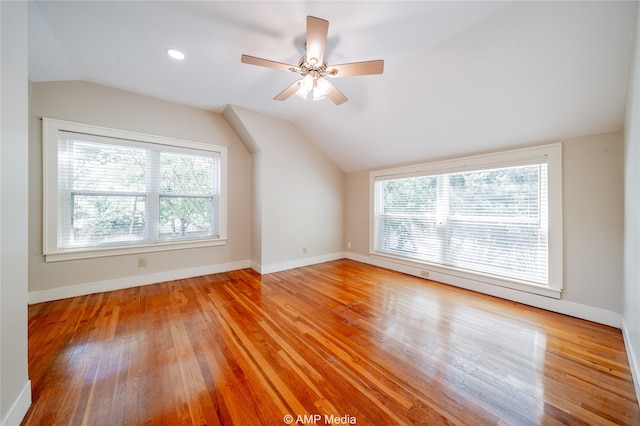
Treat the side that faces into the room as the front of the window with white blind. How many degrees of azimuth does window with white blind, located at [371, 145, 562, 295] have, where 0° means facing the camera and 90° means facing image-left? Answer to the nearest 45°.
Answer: approximately 45°

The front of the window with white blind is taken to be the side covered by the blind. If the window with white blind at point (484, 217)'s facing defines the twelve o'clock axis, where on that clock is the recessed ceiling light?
The recessed ceiling light is roughly at 12 o'clock from the window with white blind.

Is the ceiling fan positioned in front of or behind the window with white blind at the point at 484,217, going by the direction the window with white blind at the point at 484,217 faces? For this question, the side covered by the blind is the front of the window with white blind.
in front

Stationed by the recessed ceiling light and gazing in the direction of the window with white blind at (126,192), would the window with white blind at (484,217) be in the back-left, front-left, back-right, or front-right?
back-right

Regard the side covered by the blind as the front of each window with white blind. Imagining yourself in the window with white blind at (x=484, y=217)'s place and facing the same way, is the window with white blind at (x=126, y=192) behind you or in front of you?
in front
